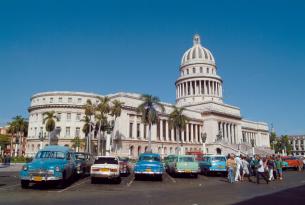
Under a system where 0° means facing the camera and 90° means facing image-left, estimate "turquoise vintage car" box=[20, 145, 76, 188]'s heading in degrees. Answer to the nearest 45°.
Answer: approximately 45°

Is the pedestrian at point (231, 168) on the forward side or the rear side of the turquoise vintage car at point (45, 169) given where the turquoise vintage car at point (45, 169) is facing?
on the rear side
